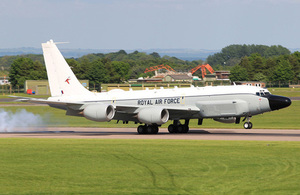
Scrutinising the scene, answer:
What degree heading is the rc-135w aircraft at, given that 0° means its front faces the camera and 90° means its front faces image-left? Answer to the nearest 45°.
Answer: approximately 315°
